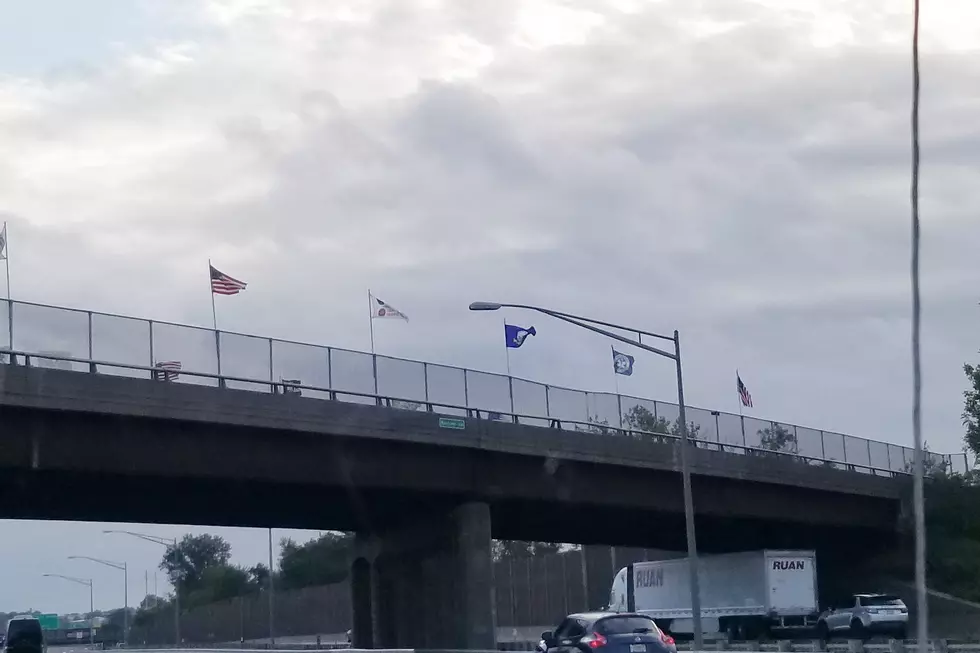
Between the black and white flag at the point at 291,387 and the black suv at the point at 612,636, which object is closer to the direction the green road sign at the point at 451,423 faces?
the black suv

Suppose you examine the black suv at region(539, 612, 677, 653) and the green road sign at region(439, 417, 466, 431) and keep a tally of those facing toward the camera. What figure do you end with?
1

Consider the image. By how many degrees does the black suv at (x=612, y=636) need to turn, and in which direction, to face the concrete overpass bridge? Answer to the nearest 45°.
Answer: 0° — it already faces it

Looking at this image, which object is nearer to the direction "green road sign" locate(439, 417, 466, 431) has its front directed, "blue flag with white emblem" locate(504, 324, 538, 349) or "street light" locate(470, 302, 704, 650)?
the street light

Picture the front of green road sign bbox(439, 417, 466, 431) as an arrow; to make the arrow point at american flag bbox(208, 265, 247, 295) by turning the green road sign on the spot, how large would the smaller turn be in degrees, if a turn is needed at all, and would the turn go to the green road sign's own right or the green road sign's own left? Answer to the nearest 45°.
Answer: approximately 90° to the green road sign's own right

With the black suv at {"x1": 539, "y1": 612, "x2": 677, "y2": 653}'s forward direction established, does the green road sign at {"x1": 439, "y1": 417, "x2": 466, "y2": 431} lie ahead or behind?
ahead

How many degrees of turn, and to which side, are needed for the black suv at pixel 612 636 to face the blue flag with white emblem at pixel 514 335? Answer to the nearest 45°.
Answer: approximately 45° to its right

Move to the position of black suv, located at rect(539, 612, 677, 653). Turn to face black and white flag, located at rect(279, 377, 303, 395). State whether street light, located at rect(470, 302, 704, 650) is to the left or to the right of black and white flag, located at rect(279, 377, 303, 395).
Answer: right

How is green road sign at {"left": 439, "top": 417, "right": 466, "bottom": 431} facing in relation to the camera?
toward the camera

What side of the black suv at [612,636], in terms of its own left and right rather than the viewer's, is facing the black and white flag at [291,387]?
front

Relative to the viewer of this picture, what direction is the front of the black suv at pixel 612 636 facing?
facing away from the viewer and to the left of the viewer

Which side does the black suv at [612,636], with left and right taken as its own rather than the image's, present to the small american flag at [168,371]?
front

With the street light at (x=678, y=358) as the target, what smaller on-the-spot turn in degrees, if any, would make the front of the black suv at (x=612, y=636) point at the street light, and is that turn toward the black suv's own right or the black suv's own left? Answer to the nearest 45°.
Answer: approximately 45° to the black suv's own right
